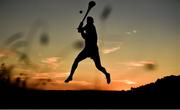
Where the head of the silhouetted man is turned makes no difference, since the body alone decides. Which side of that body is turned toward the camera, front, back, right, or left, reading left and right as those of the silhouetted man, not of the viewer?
left
